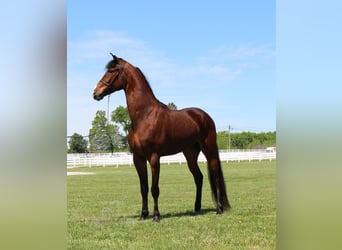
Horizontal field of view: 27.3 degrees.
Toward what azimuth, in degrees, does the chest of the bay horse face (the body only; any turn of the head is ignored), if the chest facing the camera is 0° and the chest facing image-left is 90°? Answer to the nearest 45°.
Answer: approximately 45°
